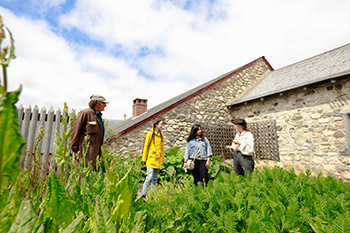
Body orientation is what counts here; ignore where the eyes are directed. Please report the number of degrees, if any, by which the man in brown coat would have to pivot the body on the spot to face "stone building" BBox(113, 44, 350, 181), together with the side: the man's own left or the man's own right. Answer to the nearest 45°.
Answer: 0° — they already face it

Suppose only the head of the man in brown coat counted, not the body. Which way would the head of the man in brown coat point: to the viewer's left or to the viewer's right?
to the viewer's right

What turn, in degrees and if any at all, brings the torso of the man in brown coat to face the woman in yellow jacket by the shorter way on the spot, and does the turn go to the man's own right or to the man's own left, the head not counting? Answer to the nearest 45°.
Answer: approximately 45° to the man's own left

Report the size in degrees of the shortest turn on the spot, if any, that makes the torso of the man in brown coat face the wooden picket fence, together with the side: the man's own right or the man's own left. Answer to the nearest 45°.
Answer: approximately 135° to the man's own left

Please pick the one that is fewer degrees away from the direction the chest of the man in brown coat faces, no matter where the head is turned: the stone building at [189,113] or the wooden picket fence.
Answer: the stone building

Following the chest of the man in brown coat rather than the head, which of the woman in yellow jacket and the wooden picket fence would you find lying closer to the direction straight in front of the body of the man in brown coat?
the woman in yellow jacket

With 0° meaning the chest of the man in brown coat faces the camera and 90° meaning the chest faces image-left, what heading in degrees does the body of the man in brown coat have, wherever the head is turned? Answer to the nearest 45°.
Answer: approximately 270°
